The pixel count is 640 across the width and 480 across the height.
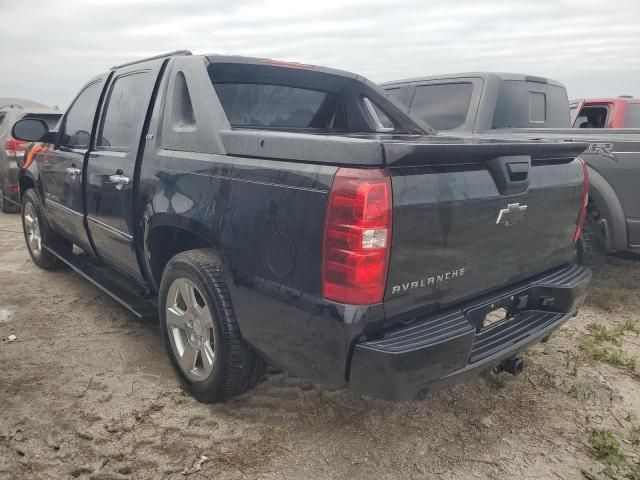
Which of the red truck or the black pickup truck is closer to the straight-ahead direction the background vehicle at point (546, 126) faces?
the red truck

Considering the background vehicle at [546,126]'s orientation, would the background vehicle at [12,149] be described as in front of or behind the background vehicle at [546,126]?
in front

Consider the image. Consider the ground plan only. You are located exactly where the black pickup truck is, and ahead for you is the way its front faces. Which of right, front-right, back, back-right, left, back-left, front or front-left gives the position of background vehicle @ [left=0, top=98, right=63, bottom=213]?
front

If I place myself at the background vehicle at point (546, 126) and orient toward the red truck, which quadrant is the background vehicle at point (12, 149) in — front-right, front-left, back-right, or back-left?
back-left

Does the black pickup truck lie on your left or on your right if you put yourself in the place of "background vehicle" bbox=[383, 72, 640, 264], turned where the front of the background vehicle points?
on your left

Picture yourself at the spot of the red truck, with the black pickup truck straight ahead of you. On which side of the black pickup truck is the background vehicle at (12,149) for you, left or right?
right

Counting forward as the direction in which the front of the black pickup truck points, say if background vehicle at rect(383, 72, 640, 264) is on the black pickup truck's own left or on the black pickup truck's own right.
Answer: on the black pickup truck's own right

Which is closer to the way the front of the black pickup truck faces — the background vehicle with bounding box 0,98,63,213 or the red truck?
the background vehicle

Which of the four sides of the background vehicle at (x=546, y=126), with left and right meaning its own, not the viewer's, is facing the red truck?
right

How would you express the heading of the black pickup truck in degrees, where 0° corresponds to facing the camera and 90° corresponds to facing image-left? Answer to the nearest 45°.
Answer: approximately 135°

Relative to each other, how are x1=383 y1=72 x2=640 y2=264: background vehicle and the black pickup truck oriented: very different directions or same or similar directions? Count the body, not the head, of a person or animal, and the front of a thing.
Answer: same or similar directions

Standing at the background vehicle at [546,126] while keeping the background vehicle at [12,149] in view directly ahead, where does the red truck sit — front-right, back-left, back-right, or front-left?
back-right

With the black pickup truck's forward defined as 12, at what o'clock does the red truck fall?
The red truck is roughly at 3 o'clock from the black pickup truck.

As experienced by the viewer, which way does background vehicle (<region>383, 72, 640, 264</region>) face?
facing away from the viewer and to the left of the viewer

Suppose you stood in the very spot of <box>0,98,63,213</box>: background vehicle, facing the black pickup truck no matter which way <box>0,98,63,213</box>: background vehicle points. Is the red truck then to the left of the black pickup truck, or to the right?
left

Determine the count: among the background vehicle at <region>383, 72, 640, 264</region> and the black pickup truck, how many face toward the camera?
0
